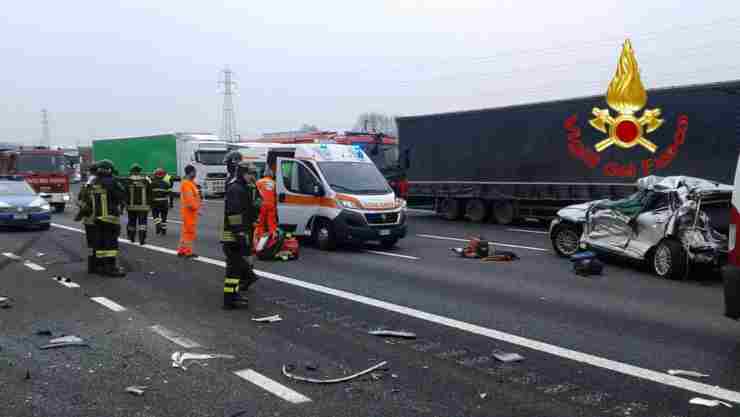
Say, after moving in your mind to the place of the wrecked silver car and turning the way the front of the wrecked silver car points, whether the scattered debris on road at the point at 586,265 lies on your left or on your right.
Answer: on your left

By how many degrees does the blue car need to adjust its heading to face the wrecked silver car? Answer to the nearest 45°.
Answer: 0° — it already faces it

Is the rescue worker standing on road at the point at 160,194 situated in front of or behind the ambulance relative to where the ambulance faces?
behind

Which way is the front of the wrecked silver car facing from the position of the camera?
facing away from the viewer and to the left of the viewer

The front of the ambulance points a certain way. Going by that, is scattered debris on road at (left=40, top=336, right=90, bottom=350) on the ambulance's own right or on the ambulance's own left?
on the ambulance's own right

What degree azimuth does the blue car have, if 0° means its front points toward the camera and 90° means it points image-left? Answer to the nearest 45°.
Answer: approximately 315°

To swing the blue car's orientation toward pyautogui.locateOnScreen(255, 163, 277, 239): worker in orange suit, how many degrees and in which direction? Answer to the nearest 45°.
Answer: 0° — it already faces them

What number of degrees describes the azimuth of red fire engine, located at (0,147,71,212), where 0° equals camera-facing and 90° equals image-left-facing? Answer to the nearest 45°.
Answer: approximately 315°
